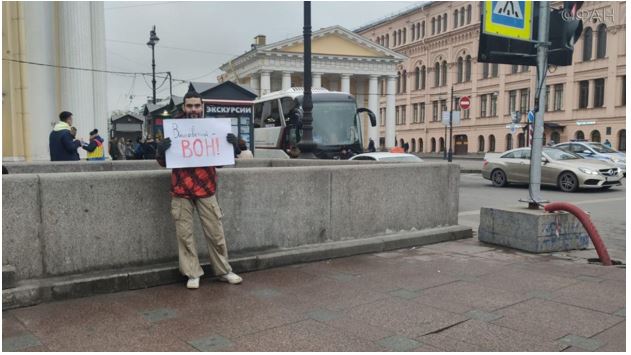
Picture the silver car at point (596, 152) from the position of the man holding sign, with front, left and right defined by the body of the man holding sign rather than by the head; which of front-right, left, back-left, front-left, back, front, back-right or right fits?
back-left

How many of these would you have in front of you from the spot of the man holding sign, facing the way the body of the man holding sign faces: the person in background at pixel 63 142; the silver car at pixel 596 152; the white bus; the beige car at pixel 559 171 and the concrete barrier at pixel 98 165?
0

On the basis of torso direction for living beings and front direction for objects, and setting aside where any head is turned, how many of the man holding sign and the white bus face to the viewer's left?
0

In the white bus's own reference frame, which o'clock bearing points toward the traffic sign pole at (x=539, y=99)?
The traffic sign pole is roughly at 1 o'clock from the white bus.

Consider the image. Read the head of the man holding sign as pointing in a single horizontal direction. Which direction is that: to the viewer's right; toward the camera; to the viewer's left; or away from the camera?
toward the camera

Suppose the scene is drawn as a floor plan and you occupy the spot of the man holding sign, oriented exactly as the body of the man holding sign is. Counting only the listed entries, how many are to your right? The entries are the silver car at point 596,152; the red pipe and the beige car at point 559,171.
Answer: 0

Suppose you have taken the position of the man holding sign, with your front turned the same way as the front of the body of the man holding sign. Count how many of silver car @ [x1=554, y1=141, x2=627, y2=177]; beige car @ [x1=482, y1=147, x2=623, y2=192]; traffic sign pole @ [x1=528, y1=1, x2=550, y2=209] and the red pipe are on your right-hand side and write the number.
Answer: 0

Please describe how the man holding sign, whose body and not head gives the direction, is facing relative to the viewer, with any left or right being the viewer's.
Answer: facing the viewer

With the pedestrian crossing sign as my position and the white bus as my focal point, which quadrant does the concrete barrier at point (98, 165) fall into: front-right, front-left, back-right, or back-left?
front-left

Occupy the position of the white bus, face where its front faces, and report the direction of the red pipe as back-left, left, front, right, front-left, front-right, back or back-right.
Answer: front-right

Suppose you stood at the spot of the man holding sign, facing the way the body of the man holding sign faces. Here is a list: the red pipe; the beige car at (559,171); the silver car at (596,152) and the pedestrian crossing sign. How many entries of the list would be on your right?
0

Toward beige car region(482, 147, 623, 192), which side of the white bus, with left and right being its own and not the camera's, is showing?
front

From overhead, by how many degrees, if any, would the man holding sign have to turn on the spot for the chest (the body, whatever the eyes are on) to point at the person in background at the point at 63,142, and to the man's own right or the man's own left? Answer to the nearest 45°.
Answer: approximately 135° to the man's own right

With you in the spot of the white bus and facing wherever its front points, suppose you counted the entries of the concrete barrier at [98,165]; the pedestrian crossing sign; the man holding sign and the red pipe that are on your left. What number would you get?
0

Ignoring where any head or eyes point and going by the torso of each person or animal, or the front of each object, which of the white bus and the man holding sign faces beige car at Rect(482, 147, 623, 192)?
the white bus

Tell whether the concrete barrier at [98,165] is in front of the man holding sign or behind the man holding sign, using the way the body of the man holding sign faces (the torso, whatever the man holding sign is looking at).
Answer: behind

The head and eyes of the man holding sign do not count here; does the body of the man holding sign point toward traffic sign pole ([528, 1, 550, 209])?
no

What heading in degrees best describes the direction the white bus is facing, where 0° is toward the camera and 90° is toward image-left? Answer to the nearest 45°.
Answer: approximately 315°

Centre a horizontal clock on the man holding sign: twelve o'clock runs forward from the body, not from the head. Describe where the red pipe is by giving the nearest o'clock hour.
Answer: The red pipe is roughly at 9 o'clock from the man holding sign.
